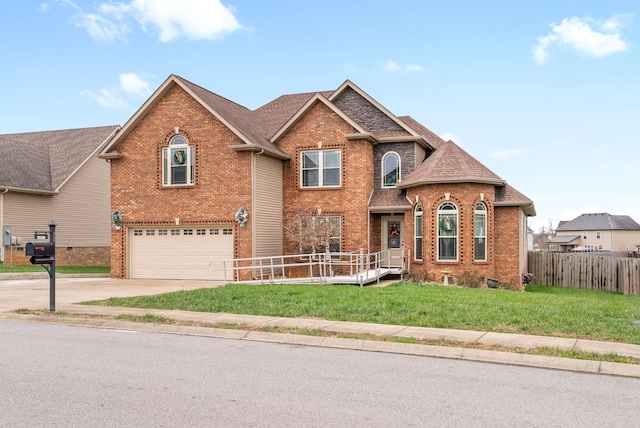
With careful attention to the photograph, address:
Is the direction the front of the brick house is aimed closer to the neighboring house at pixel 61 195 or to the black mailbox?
the black mailbox

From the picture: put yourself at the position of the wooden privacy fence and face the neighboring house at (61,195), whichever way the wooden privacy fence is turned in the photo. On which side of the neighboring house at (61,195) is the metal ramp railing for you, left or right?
left

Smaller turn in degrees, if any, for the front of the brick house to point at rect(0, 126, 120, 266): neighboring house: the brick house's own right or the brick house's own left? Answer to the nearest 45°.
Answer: approximately 135° to the brick house's own right

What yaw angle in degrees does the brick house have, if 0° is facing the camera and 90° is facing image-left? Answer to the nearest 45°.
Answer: approximately 0°

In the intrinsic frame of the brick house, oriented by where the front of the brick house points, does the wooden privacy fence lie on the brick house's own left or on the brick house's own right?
on the brick house's own left
